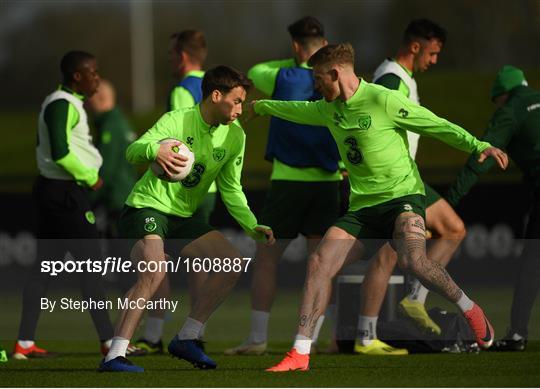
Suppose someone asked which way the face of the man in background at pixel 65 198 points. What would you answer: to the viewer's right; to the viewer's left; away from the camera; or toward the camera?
to the viewer's right

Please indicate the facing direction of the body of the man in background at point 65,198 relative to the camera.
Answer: to the viewer's right

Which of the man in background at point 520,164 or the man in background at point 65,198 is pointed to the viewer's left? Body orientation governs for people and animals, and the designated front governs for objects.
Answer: the man in background at point 520,164

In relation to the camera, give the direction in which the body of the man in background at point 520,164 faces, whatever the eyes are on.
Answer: to the viewer's left

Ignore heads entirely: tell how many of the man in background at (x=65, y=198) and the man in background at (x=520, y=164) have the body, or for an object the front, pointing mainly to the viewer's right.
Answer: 1

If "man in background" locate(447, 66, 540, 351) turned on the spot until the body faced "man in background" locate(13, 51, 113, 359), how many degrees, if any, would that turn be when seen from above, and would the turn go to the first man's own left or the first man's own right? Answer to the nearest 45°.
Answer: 0° — they already face them

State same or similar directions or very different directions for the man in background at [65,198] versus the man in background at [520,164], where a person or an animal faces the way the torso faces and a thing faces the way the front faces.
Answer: very different directions
